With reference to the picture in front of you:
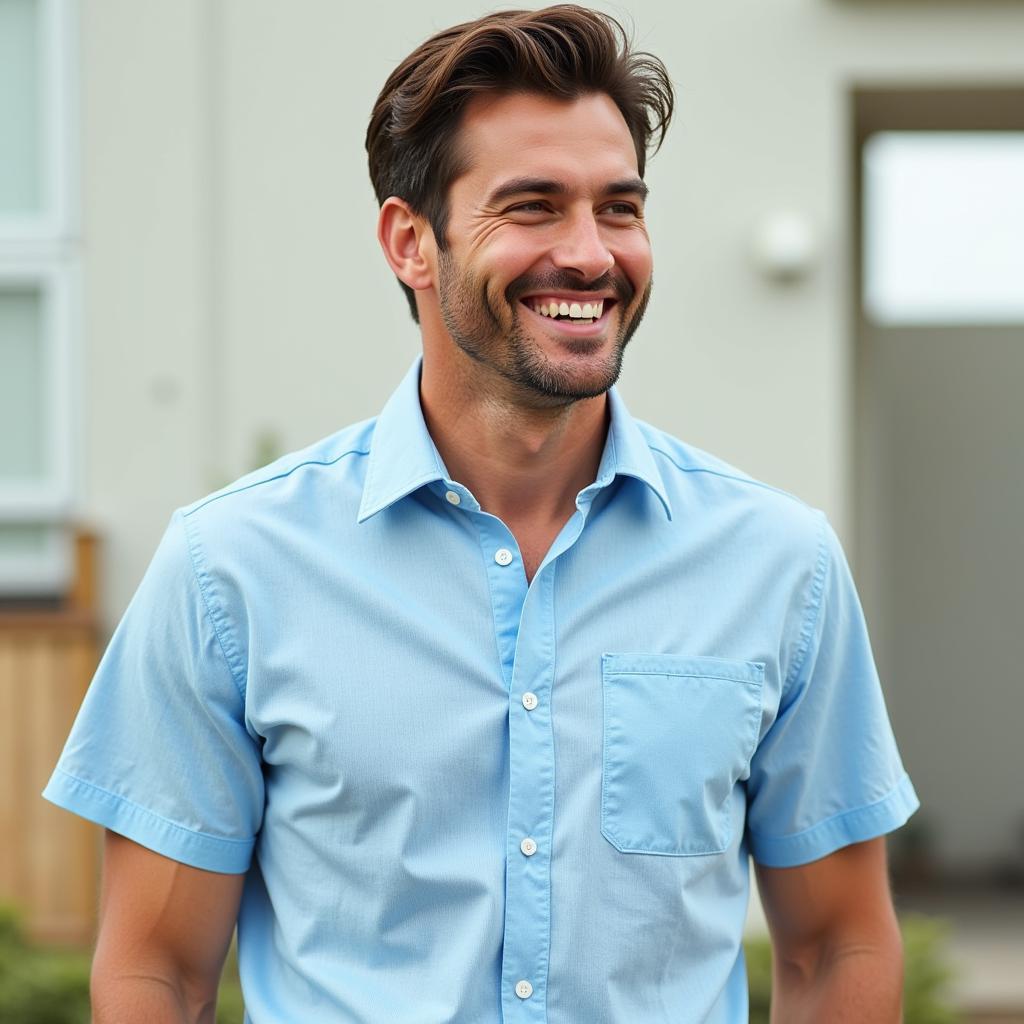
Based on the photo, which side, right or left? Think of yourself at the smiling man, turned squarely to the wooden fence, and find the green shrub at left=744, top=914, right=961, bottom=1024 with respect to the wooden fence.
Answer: right

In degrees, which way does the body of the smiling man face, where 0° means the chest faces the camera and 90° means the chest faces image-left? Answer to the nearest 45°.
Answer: approximately 0°

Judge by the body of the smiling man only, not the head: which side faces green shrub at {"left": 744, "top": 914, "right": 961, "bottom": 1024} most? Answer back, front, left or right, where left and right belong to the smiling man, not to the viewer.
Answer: back

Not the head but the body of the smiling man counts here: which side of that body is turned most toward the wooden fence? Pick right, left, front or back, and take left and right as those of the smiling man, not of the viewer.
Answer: back
